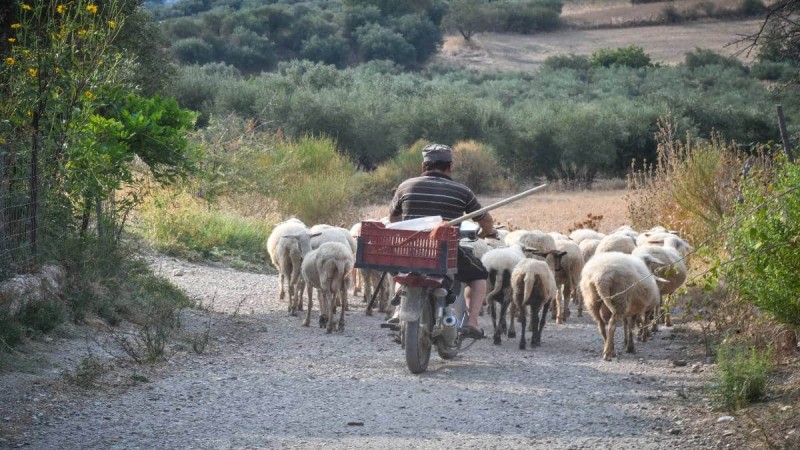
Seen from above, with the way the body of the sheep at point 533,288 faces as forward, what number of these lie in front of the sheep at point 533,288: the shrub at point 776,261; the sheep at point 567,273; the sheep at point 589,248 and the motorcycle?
2

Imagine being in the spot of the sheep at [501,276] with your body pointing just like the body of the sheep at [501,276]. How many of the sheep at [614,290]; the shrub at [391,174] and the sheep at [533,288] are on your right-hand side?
2

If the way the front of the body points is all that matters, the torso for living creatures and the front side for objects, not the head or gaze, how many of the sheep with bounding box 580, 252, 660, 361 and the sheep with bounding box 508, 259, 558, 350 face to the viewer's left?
0

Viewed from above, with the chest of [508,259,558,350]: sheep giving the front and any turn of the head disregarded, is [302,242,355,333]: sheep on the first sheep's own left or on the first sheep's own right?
on the first sheep's own left

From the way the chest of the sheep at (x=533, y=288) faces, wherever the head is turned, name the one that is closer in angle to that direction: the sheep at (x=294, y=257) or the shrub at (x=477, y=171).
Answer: the shrub

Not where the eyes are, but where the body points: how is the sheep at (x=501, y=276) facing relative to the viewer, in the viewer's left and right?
facing away from the viewer and to the right of the viewer

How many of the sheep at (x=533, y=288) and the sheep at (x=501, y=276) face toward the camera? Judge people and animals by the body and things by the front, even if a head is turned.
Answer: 0

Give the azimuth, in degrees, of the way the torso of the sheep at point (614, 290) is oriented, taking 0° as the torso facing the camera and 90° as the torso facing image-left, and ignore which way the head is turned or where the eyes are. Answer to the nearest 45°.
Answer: approximately 225°

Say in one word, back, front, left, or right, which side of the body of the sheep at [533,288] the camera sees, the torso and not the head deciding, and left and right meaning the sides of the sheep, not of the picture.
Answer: back

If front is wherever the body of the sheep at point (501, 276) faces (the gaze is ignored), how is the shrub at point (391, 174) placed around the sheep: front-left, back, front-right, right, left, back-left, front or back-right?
front-left

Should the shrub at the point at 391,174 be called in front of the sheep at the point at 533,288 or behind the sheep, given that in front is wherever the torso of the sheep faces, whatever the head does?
in front
